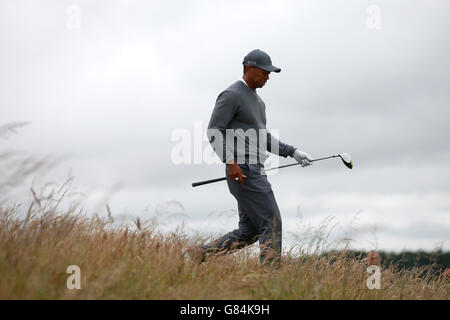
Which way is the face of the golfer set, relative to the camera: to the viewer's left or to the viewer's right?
to the viewer's right

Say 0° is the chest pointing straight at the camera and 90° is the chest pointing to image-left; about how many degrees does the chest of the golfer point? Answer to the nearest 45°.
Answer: approximately 270°
